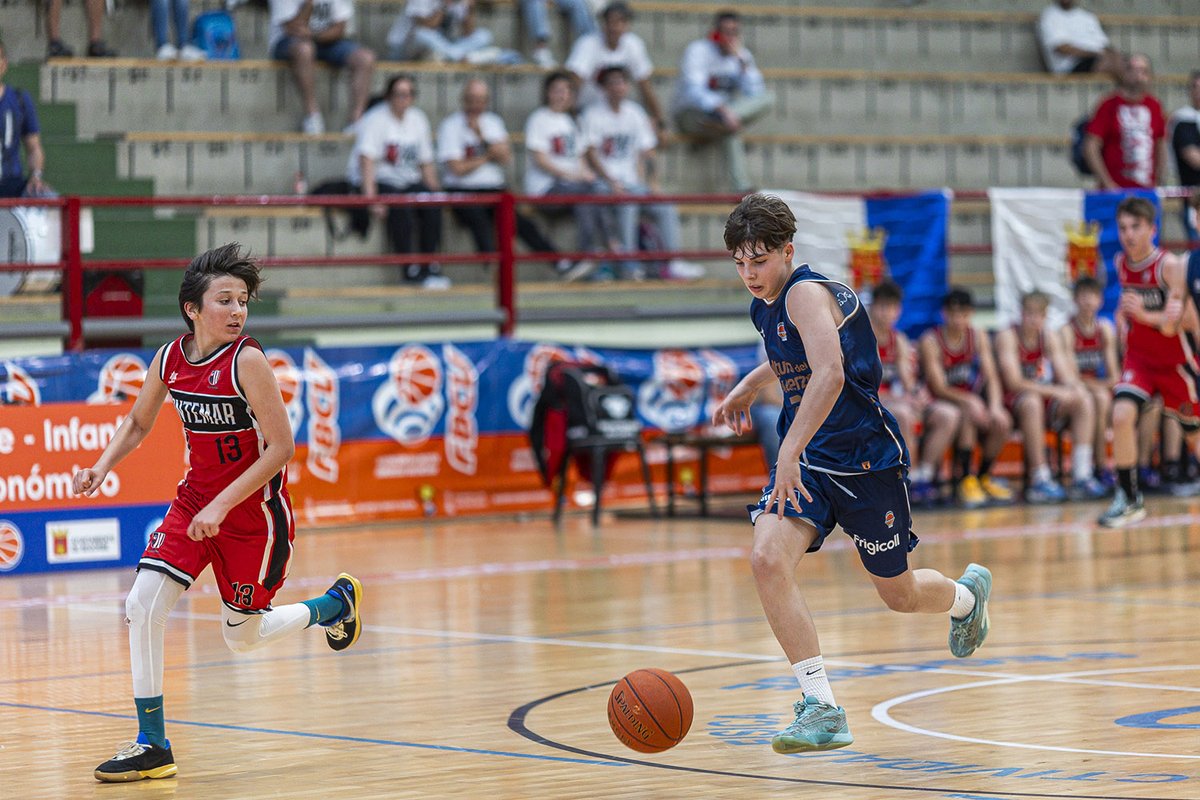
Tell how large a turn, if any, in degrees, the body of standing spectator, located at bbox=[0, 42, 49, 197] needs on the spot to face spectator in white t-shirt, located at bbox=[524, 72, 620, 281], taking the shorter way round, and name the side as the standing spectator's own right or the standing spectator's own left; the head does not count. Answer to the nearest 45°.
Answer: approximately 90° to the standing spectator's own left

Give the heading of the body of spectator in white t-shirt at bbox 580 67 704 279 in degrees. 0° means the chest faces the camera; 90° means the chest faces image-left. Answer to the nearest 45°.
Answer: approximately 0°

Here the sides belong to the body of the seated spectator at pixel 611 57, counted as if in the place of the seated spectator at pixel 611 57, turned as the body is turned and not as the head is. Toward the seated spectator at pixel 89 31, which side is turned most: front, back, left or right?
right

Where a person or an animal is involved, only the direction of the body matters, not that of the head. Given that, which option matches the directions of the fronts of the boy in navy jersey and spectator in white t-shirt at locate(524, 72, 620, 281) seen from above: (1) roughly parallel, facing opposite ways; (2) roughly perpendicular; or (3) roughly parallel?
roughly perpendicular

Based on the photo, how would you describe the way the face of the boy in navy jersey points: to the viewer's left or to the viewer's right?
to the viewer's left

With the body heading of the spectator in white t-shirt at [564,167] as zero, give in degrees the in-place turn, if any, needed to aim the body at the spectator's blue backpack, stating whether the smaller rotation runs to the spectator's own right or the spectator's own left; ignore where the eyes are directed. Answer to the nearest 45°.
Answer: approximately 135° to the spectator's own right

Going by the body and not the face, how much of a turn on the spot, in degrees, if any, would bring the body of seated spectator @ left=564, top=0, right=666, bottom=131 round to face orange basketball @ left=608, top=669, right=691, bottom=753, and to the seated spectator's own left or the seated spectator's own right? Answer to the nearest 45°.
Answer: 0° — they already face it

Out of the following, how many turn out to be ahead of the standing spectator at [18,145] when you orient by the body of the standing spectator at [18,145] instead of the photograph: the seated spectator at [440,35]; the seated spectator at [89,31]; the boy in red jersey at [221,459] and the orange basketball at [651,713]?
2
